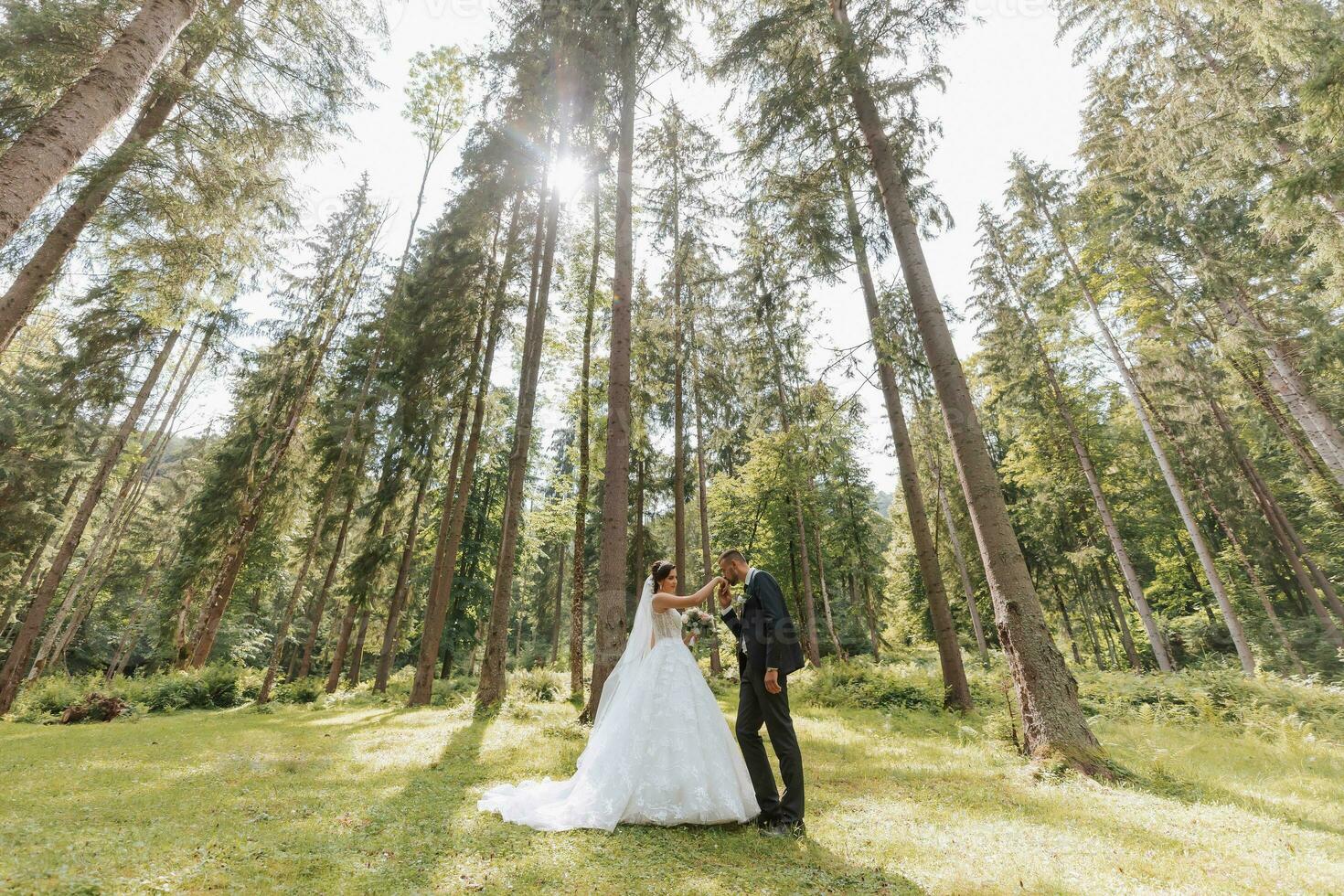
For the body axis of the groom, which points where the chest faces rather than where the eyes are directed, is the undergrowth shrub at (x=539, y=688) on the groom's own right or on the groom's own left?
on the groom's own right

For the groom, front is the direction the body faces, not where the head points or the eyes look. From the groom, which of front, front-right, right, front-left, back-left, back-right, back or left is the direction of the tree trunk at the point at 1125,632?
back-right

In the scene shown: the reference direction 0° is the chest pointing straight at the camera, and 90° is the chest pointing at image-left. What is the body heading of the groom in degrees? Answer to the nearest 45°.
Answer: approximately 90°

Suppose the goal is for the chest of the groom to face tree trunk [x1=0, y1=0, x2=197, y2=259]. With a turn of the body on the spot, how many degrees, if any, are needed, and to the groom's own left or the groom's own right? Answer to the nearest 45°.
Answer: approximately 45° to the groom's own left

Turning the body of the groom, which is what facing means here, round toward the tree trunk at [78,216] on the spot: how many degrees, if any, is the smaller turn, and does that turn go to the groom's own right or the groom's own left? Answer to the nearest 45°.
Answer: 0° — they already face it

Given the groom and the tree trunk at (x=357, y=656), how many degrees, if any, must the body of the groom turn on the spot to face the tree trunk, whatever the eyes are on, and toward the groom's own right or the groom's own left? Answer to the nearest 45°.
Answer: approximately 45° to the groom's own right

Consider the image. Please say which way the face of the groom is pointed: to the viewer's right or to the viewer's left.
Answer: to the viewer's left

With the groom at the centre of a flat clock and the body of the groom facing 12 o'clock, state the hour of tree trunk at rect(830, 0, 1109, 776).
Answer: The tree trunk is roughly at 5 o'clock from the groom.
